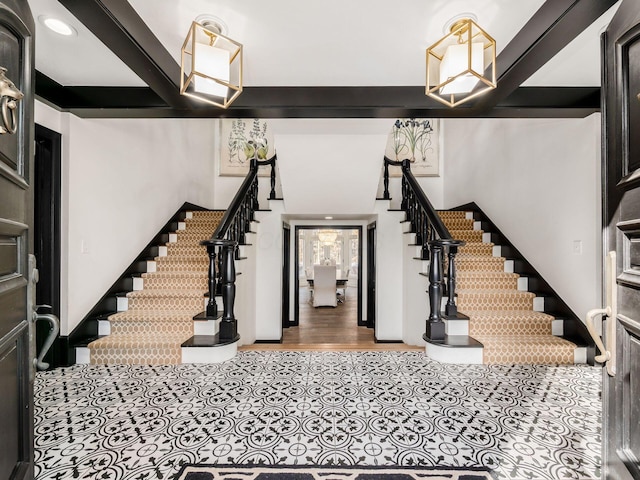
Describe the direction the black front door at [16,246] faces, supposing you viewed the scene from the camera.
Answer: facing to the right of the viewer

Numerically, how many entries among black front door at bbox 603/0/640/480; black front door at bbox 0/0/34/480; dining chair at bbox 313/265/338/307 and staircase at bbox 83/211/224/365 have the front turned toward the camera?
1

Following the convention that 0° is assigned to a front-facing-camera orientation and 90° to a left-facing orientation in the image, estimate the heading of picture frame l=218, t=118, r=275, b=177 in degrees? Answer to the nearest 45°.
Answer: approximately 0°

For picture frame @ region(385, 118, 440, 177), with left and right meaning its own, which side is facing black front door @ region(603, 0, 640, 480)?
front

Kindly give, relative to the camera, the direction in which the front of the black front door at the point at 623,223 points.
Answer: facing to the left of the viewer

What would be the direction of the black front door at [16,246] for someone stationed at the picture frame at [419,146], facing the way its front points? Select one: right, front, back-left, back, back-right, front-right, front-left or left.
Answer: front

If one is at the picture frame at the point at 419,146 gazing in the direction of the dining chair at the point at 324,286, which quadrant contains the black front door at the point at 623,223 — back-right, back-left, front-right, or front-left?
back-left

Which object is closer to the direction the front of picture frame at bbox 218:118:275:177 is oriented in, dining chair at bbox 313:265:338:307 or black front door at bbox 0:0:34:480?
the black front door

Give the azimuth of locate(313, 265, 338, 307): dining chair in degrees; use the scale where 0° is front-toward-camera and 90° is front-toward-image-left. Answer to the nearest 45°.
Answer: approximately 180°

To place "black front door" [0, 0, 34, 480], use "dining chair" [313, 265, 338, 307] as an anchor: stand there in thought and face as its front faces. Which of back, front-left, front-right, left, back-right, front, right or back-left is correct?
back

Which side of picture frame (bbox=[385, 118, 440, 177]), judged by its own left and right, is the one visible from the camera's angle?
front

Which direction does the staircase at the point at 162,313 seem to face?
toward the camera

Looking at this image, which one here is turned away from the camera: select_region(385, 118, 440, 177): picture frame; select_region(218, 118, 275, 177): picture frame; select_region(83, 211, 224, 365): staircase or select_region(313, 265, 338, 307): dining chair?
the dining chair

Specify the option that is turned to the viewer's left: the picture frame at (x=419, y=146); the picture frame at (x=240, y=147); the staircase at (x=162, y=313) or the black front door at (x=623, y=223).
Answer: the black front door
